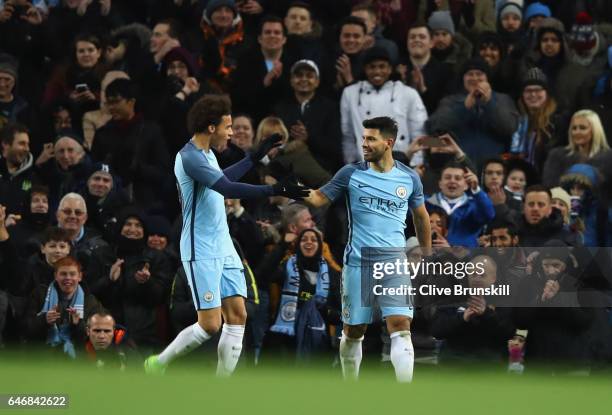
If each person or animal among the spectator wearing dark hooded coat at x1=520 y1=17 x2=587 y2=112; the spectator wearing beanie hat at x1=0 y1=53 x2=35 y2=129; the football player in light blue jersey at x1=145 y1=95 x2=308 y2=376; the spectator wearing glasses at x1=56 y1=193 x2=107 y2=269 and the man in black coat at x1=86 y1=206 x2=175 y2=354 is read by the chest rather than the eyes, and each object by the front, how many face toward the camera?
4

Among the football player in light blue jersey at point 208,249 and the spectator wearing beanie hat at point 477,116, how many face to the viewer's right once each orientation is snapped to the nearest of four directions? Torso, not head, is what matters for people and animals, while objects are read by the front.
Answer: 1

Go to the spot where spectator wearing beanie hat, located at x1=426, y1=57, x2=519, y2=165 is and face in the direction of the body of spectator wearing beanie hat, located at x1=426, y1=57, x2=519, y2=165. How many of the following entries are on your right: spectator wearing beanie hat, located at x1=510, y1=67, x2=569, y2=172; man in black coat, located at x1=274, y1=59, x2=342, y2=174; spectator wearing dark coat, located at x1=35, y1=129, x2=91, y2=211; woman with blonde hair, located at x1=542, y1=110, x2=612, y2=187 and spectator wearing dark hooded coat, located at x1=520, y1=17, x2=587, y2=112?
2

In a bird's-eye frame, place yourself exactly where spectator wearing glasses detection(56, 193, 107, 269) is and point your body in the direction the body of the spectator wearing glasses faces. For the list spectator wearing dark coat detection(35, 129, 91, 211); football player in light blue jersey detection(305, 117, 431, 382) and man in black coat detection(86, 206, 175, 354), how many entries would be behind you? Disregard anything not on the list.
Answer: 1

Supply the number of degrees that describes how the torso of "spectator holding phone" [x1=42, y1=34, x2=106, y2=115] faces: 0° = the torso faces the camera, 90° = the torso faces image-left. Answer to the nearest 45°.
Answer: approximately 0°
